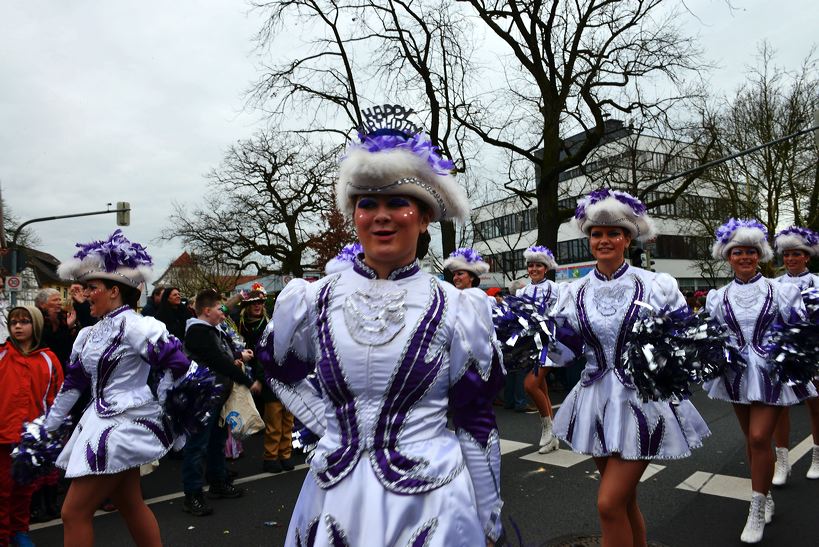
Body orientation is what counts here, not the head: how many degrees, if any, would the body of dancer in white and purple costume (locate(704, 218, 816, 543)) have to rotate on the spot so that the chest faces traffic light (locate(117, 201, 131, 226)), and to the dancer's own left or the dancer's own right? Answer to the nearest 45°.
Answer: approximately 135° to the dancer's own right

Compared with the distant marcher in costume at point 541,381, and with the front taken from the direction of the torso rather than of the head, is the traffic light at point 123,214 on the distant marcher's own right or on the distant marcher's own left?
on the distant marcher's own right

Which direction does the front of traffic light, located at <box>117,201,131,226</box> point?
away from the camera

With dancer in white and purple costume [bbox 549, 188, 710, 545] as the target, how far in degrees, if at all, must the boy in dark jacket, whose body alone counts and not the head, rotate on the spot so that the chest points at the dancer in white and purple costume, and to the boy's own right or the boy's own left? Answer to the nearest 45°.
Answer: approximately 45° to the boy's own right

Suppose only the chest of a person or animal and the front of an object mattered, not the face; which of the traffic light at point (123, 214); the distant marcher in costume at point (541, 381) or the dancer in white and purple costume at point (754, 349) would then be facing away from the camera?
the traffic light

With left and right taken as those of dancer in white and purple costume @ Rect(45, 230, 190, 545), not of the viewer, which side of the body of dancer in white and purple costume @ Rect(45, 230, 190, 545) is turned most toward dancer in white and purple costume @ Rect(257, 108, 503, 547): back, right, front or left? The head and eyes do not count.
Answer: left

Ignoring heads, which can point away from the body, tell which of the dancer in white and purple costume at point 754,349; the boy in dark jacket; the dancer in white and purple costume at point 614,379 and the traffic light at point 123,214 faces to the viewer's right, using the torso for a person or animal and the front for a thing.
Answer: the boy in dark jacket

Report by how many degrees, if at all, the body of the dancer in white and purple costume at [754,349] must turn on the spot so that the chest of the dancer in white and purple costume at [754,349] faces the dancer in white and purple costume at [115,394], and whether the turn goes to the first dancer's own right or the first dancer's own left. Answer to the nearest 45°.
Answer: approximately 45° to the first dancer's own right
